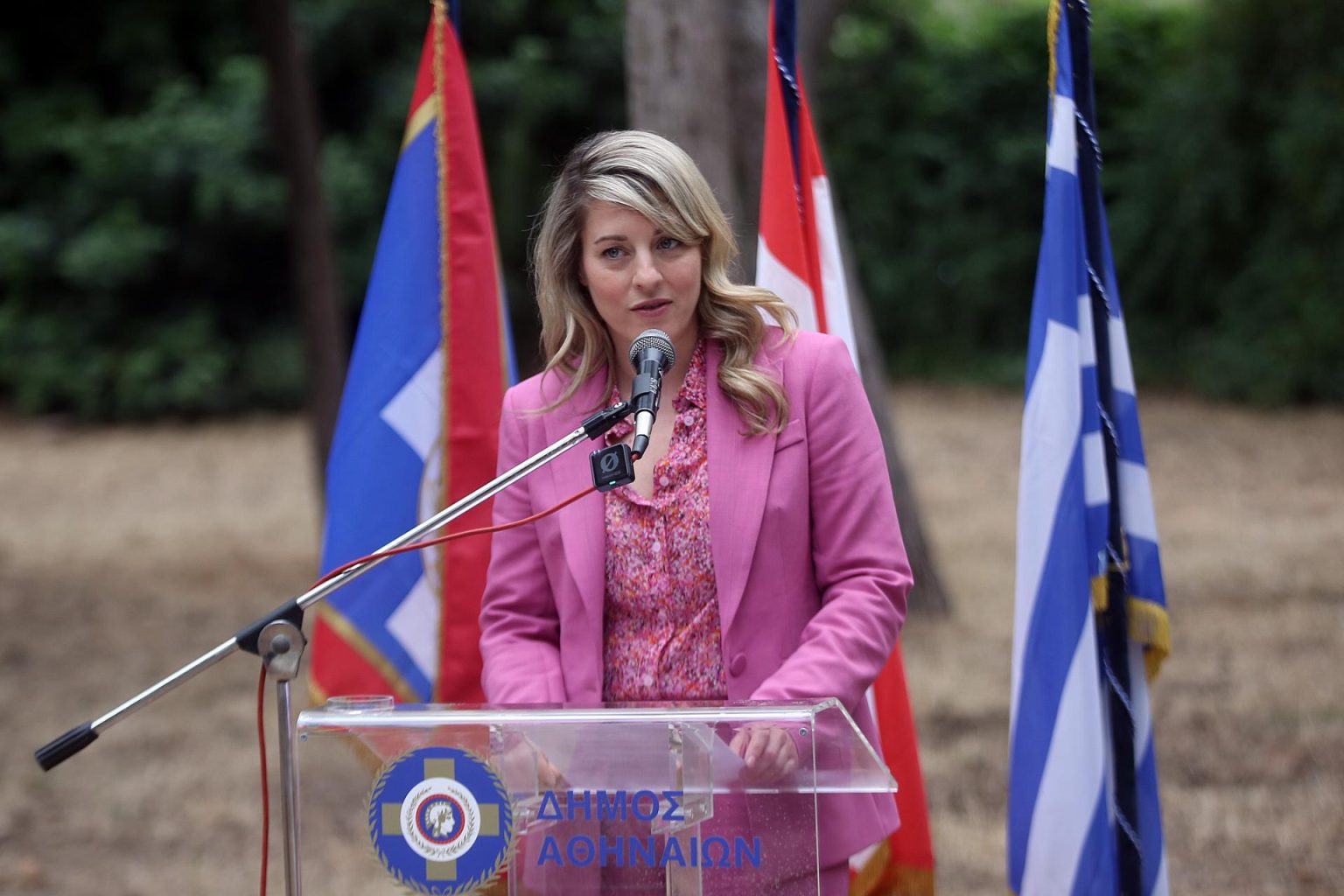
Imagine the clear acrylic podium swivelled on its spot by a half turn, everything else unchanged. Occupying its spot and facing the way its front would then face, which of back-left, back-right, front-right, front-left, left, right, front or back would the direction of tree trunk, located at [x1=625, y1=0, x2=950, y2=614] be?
front

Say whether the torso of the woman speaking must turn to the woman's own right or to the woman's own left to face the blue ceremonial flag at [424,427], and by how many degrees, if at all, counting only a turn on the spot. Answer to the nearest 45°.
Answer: approximately 135° to the woman's own right

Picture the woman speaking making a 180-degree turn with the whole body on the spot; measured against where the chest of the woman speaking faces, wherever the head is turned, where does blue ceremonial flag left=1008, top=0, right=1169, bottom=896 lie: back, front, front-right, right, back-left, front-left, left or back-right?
front-right

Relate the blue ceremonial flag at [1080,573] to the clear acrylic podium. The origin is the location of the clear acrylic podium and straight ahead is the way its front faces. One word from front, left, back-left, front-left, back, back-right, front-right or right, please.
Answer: back-left

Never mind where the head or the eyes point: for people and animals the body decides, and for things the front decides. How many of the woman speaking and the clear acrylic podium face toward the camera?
2

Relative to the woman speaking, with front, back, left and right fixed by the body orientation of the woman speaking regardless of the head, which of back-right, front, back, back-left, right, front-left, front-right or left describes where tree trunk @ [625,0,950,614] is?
back

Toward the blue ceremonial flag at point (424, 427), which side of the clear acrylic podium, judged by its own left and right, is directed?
back

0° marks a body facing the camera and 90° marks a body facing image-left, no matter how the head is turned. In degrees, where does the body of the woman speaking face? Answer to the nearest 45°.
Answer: approximately 0°

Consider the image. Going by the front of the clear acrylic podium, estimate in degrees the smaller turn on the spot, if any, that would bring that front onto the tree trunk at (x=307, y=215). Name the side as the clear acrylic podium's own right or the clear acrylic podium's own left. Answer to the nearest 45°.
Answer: approximately 180°

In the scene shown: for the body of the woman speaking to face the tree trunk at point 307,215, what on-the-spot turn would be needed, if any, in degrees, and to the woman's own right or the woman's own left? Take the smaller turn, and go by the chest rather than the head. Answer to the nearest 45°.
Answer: approximately 180°
